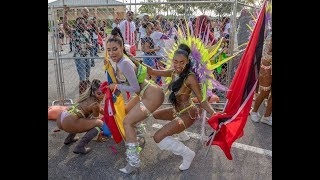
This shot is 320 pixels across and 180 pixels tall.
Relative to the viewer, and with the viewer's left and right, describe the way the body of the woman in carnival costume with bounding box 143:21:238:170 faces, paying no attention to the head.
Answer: facing the viewer and to the left of the viewer

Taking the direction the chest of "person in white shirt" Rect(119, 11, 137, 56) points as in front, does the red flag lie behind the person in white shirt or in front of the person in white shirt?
in front

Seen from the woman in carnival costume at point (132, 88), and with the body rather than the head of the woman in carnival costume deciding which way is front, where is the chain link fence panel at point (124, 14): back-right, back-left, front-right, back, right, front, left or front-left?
right

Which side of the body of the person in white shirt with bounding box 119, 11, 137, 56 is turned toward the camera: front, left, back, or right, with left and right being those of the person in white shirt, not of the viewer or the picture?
front

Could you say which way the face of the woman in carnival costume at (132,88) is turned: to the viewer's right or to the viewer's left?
to the viewer's left

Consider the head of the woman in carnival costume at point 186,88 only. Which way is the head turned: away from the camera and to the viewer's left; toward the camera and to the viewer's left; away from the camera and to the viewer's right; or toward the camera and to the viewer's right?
toward the camera and to the viewer's left
